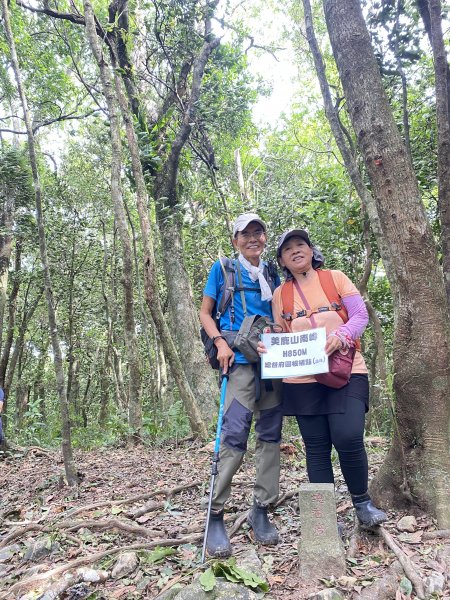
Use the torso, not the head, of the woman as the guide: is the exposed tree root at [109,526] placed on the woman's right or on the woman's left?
on the woman's right

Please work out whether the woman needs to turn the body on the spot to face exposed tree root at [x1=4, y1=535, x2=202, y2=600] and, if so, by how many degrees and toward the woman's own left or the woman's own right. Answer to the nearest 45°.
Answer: approximately 90° to the woman's own right

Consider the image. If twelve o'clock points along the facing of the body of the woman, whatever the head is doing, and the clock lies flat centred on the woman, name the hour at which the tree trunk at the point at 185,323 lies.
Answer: The tree trunk is roughly at 5 o'clock from the woman.

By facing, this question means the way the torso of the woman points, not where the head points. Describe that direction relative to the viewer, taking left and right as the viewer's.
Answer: facing the viewer

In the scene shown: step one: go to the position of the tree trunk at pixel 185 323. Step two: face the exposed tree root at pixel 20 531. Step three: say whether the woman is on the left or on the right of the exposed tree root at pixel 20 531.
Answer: left

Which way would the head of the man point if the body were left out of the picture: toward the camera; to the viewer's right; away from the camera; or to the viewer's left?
toward the camera

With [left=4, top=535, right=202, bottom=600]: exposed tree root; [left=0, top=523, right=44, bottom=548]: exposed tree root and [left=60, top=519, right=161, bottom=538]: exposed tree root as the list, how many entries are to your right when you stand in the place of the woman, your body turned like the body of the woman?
3

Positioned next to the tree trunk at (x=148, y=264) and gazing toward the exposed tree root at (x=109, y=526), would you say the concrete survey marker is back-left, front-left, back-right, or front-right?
front-left

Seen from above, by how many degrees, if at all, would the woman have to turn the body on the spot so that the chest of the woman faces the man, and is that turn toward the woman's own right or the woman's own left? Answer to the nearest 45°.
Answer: approximately 90° to the woman's own right
